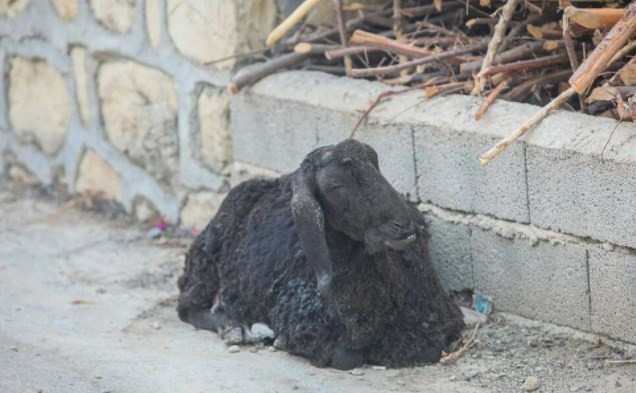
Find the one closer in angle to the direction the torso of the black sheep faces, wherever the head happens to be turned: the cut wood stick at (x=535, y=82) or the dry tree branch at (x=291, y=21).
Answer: the cut wood stick

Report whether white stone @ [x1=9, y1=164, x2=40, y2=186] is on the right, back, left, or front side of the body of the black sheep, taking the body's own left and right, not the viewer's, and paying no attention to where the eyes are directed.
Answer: back

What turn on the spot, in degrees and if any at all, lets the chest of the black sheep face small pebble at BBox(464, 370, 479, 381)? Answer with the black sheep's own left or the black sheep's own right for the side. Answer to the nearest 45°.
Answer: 0° — it already faces it

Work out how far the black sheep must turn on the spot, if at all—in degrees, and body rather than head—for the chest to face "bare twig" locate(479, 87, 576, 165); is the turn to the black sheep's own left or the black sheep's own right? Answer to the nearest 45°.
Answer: approximately 45° to the black sheep's own left

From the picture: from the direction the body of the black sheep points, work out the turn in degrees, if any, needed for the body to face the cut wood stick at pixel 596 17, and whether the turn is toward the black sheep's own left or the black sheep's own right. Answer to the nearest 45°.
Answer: approximately 45° to the black sheep's own left

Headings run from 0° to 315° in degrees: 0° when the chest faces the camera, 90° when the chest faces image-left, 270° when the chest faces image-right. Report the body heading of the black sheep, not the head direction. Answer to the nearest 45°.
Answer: approximately 315°

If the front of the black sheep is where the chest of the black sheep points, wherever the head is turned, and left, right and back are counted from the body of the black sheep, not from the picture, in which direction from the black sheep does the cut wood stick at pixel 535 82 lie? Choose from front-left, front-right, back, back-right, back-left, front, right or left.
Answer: left

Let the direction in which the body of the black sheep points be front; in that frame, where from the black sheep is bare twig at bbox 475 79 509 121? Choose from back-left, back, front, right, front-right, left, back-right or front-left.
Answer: left

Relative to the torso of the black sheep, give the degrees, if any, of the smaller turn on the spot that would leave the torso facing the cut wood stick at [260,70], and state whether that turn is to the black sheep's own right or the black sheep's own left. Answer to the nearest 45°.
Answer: approximately 135° to the black sheep's own left

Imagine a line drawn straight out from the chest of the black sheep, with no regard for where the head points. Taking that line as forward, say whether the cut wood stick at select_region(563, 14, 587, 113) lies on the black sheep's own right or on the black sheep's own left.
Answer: on the black sheep's own left

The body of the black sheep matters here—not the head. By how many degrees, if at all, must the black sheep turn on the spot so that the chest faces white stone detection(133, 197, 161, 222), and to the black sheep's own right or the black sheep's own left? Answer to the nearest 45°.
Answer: approximately 180°

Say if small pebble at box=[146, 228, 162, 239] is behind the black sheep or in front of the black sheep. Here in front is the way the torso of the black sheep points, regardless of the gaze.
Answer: behind

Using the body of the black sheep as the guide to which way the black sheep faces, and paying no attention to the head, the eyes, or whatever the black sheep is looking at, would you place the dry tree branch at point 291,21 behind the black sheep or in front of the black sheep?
behind

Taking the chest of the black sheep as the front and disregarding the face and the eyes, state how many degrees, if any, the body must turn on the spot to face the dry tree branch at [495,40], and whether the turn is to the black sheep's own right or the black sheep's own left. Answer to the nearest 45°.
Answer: approximately 90° to the black sheep's own left
